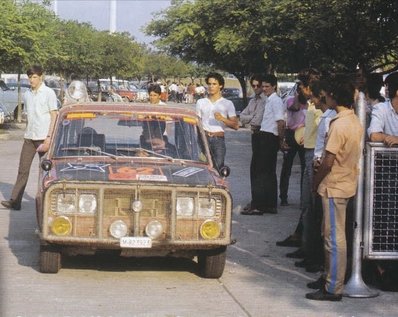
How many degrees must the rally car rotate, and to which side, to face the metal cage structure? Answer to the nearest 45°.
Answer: approximately 90° to its left

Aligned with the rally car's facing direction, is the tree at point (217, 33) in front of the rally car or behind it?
behind

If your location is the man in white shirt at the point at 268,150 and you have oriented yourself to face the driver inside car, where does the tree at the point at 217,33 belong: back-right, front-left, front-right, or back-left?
back-right

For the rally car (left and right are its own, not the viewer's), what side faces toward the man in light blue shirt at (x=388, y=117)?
left

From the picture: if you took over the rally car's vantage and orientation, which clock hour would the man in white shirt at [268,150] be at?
The man in white shirt is roughly at 7 o'clock from the rally car.

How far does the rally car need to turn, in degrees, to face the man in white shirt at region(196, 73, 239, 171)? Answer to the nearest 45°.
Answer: approximately 180°

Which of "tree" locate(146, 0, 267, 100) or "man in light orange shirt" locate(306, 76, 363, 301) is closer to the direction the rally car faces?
the man in light orange shirt

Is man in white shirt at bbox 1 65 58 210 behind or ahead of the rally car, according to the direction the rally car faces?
behind

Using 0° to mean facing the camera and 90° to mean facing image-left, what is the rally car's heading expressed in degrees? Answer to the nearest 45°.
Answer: approximately 0°

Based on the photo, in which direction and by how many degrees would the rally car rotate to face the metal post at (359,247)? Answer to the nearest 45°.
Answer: approximately 90° to its left

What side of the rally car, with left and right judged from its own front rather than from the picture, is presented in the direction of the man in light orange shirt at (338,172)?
left

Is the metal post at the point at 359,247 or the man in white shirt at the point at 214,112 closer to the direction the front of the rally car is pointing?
the metal post
